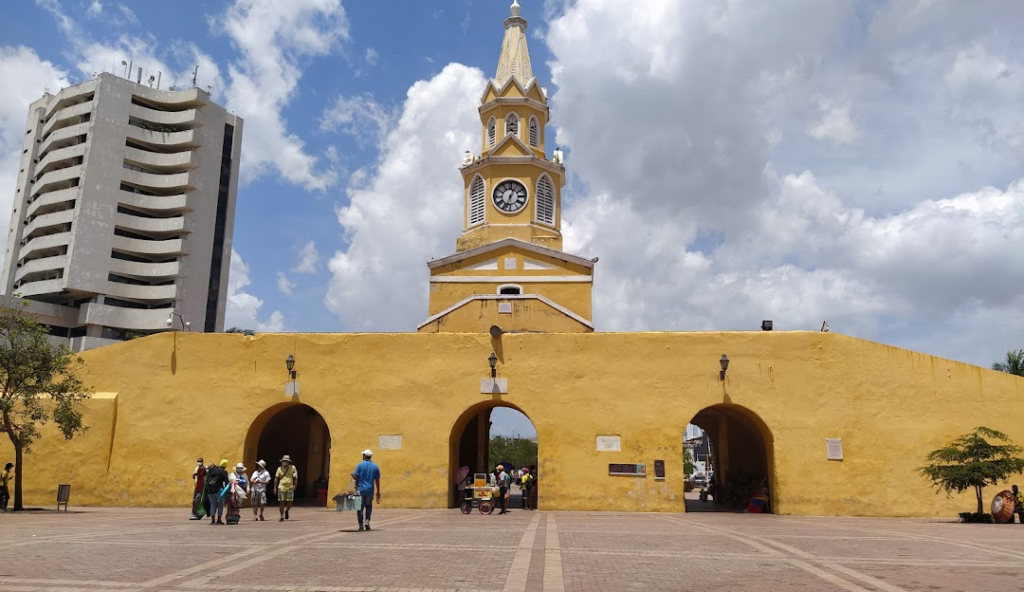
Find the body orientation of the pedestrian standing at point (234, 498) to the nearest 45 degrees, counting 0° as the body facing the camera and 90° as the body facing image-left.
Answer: approximately 0°

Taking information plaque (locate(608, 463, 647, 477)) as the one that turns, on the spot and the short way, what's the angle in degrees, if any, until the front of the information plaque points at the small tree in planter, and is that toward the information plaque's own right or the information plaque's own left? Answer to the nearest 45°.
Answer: approximately 90° to the information plaque's own left

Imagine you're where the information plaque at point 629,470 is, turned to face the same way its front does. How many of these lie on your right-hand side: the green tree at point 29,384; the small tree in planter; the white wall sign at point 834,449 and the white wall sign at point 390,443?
2

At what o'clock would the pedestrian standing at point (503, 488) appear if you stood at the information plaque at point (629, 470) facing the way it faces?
The pedestrian standing is roughly at 2 o'clock from the information plaque.

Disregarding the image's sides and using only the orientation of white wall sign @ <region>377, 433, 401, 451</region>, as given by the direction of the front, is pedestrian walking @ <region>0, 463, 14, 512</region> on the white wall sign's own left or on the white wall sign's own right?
on the white wall sign's own right

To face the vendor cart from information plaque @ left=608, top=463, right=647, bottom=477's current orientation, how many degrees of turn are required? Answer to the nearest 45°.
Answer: approximately 45° to its right

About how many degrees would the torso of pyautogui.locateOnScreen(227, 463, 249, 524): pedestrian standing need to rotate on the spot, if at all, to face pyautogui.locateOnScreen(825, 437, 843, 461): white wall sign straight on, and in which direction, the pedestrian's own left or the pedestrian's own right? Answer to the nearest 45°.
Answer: approximately 90° to the pedestrian's own left

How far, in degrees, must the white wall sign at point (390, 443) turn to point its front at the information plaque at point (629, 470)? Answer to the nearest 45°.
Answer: approximately 90° to its left

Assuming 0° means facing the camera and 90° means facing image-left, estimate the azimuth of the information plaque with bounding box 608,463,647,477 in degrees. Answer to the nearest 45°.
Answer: approximately 0°

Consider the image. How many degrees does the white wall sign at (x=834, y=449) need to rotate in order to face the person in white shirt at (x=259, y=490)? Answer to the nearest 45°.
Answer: approximately 45° to its right

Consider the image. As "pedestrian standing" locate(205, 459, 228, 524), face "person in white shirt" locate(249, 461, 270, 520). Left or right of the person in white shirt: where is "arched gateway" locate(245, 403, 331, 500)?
left
